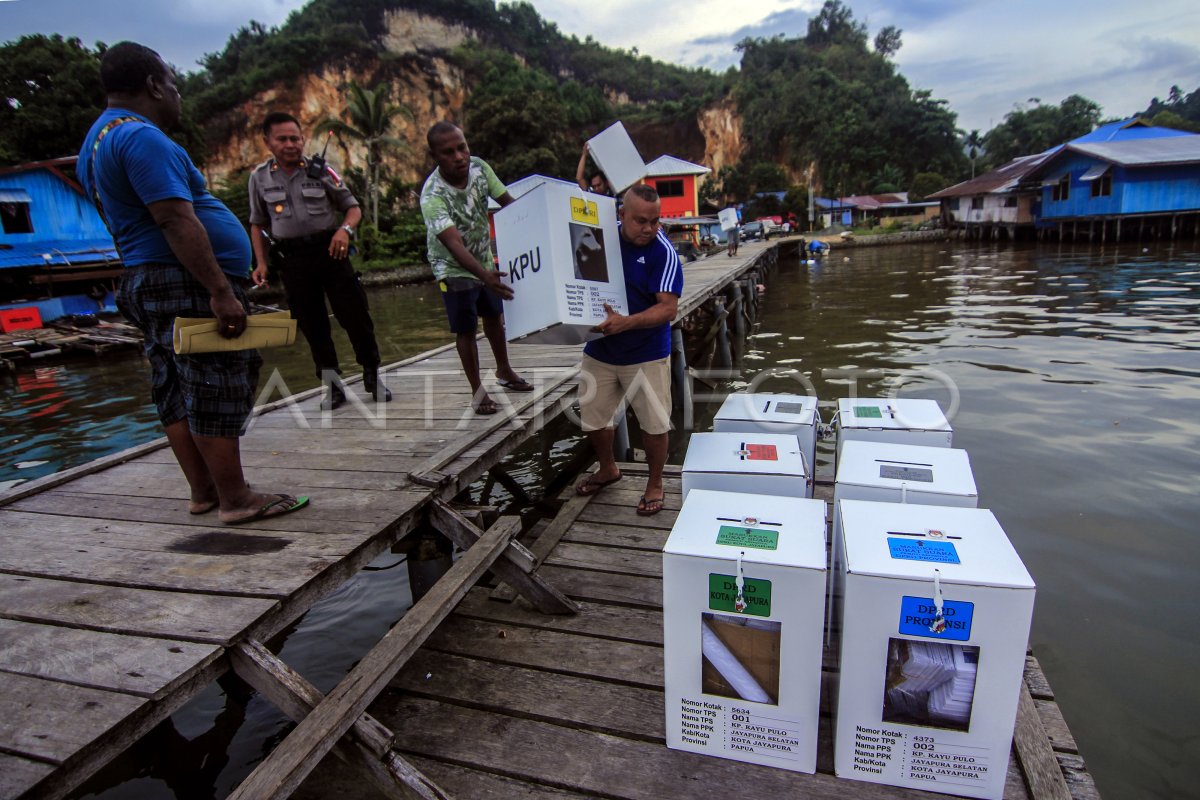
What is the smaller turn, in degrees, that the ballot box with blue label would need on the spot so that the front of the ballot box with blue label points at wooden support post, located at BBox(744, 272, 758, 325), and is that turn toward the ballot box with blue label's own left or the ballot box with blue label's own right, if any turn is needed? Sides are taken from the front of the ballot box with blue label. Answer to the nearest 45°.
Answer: approximately 180°

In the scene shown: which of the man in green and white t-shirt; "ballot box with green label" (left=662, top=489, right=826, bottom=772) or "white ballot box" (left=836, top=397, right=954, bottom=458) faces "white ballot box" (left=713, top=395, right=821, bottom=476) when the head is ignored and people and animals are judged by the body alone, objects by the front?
the man in green and white t-shirt

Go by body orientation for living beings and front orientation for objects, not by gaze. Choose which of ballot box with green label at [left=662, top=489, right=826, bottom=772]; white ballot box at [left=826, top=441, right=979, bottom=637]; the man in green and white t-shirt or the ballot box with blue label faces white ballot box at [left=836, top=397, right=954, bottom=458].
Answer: the man in green and white t-shirt

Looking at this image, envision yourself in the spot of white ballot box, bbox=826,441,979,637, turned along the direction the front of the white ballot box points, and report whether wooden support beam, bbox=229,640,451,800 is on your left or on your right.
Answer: on your right

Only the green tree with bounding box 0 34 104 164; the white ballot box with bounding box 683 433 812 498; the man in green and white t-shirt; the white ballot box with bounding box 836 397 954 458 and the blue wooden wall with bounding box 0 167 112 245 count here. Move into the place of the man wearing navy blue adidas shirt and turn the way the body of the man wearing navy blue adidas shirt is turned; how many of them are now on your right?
3

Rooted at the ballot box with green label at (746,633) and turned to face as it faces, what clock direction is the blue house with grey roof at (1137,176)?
The blue house with grey roof is roughly at 7 o'clock from the ballot box with green label.

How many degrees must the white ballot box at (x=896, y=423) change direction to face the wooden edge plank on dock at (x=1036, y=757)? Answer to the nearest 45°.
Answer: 0° — it already faces it

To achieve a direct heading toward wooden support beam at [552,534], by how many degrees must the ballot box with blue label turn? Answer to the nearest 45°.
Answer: approximately 135° to its right

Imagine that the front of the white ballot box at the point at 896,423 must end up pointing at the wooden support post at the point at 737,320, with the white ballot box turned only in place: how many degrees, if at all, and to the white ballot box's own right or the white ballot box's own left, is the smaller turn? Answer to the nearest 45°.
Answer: approximately 180°

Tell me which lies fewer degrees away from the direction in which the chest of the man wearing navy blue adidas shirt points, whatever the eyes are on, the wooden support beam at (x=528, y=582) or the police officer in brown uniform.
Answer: the wooden support beam
